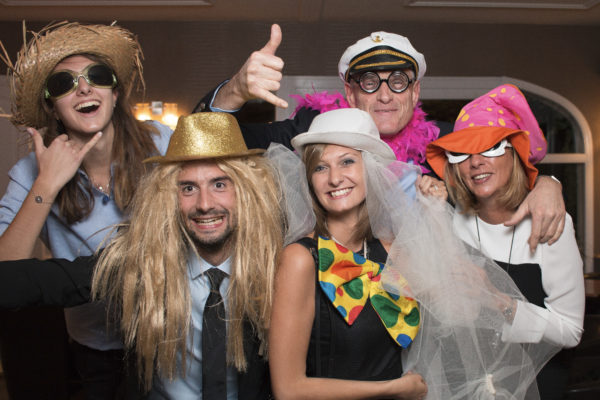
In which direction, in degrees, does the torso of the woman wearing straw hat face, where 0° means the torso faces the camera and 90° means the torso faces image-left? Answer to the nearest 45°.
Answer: approximately 0°

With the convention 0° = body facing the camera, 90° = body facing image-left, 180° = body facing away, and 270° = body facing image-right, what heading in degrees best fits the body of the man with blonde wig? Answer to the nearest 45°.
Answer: approximately 0°

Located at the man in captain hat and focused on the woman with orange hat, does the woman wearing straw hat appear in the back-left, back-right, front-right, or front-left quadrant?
back-right

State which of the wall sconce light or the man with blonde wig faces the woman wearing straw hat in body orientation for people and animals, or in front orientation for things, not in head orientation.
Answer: the wall sconce light

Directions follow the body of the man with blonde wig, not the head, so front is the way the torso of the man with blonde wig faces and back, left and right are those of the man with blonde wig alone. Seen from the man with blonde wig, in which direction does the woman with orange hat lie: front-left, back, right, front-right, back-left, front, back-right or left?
left

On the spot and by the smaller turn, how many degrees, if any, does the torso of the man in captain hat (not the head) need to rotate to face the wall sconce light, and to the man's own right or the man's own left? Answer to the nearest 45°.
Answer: approximately 135° to the man's own right
